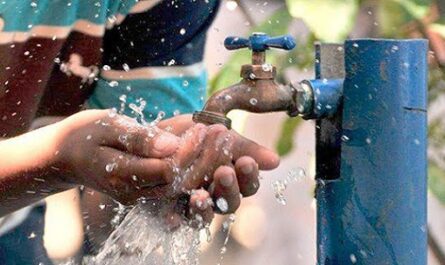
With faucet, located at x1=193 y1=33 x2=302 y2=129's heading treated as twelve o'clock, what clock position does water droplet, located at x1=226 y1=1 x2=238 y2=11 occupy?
The water droplet is roughly at 3 o'clock from the faucet.

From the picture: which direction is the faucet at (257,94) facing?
to the viewer's left
